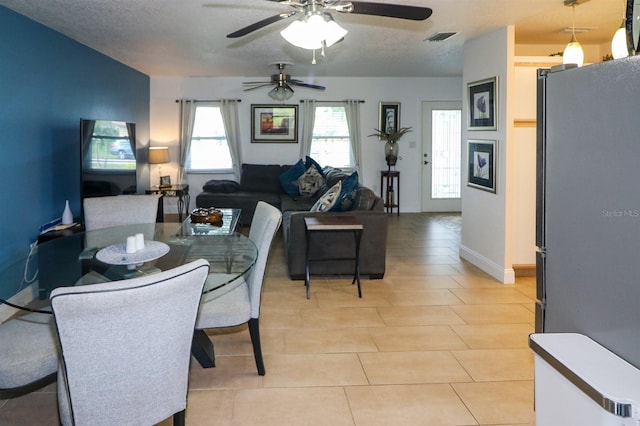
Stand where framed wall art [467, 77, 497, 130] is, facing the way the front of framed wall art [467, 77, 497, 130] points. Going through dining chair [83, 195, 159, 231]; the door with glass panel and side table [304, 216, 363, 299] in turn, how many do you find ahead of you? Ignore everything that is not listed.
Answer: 2

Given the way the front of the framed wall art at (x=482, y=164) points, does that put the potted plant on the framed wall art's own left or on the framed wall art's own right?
on the framed wall art's own right

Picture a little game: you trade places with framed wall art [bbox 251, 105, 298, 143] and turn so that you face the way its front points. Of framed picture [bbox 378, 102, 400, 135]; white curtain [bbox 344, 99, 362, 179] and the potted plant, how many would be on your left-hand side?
3

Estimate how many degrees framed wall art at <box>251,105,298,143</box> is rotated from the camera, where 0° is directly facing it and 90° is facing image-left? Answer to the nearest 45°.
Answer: approximately 0°

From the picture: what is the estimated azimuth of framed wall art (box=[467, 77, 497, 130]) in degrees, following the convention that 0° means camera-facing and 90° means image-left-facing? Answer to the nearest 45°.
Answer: approximately 45°

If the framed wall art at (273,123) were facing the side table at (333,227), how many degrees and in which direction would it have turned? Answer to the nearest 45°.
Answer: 0° — it already faces it

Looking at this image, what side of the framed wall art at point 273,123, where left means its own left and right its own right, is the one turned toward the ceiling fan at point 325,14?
front

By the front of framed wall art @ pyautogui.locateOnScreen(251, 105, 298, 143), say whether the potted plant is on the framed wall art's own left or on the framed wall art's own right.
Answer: on the framed wall art's own left
